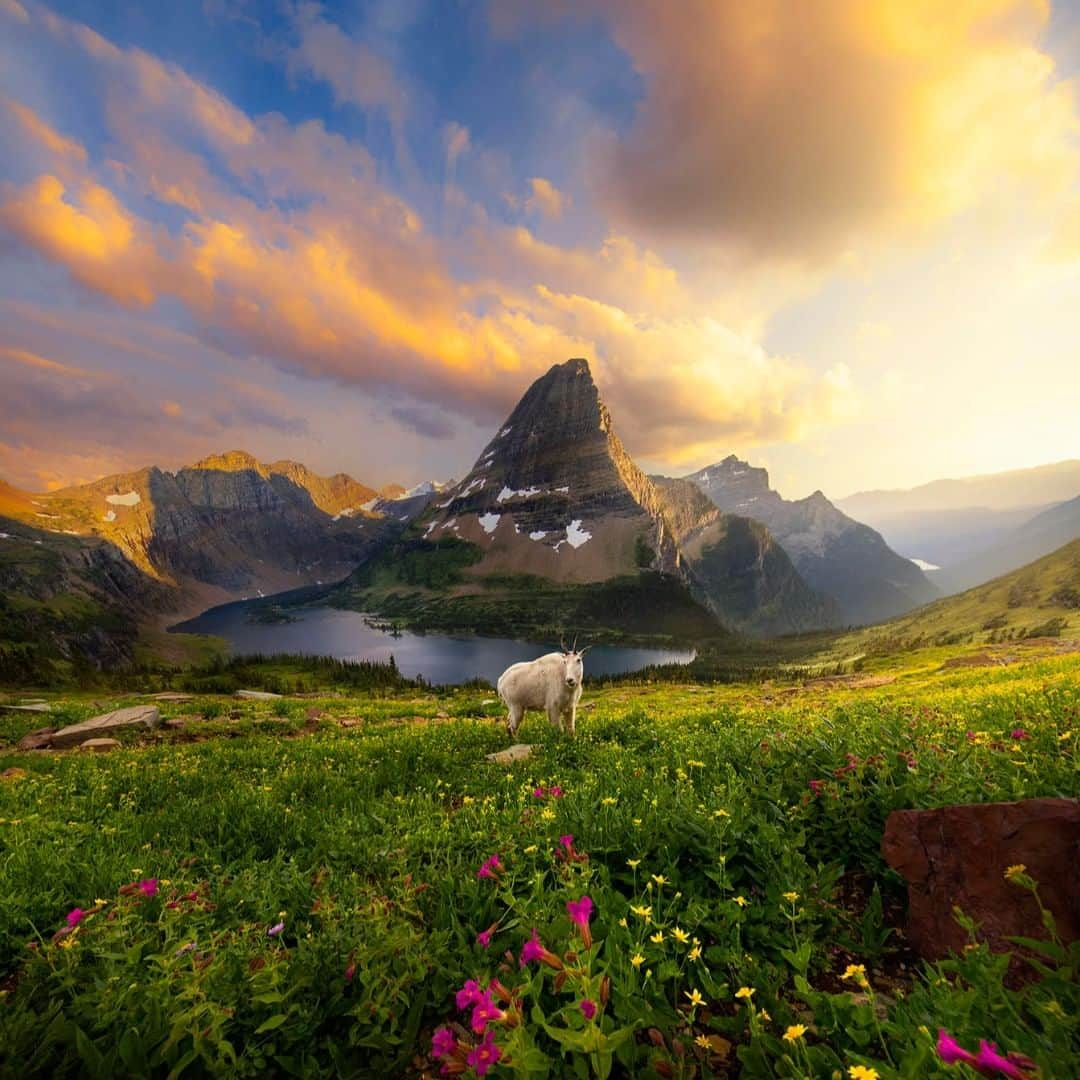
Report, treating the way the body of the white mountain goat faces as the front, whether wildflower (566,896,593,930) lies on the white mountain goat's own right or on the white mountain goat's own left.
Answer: on the white mountain goat's own right

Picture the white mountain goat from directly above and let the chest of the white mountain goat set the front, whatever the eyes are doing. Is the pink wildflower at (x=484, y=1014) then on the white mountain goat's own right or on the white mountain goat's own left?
on the white mountain goat's own right

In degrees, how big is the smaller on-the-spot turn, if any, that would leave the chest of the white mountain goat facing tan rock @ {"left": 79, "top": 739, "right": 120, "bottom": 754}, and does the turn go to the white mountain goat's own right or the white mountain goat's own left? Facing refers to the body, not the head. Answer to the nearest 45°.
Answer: approximately 135° to the white mountain goat's own right

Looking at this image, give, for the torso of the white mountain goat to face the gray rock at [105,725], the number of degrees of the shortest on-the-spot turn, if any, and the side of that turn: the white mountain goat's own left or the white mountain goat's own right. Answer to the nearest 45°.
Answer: approximately 135° to the white mountain goat's own right

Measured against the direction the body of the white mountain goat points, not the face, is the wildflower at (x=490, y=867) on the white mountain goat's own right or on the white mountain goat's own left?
on the white mountain goat's own right

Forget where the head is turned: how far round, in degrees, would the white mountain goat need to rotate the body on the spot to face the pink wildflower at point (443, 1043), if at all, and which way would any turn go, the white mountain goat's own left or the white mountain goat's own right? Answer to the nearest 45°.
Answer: approximately 45° to the white mountain goat's own right

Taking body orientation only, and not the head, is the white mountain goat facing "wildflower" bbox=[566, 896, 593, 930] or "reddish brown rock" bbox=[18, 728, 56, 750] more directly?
the wildflower

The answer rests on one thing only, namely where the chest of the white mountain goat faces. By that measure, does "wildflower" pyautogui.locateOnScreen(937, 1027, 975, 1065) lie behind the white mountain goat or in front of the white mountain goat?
in front

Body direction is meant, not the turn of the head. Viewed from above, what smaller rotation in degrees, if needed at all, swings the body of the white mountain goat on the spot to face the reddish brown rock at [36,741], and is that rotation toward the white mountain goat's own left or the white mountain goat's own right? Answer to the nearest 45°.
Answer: approximately 135° to the white mountain goat's own right

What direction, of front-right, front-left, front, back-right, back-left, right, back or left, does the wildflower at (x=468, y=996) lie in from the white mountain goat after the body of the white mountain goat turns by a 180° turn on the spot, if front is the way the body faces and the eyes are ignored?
back-left

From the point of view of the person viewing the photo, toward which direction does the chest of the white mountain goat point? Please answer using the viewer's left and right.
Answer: facing the viewer and to the right of the viewer

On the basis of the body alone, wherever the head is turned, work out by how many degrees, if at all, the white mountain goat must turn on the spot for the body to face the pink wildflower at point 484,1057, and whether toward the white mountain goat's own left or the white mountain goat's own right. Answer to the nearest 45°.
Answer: approximately 45° to the white mountain goat's own right
